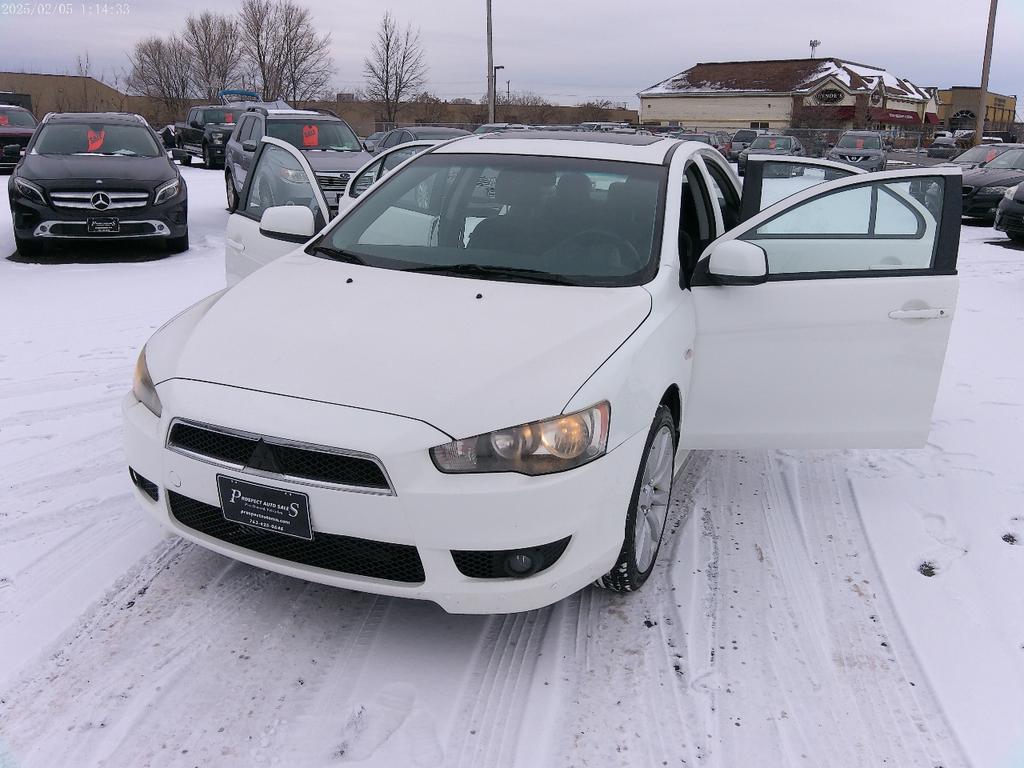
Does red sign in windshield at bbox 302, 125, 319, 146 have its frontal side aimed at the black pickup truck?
no

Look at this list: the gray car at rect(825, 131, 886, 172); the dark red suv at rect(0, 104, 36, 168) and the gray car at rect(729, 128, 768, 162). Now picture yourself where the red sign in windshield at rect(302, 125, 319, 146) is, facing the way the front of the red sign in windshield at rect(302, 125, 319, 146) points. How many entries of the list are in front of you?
0

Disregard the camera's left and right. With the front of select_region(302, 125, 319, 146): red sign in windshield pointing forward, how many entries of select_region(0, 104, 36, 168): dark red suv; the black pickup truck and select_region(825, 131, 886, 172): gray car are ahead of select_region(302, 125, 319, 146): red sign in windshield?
0

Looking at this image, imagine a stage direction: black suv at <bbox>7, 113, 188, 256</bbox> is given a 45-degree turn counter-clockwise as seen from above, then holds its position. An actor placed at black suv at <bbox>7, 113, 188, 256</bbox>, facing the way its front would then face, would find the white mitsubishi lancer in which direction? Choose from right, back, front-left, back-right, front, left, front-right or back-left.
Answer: front-right

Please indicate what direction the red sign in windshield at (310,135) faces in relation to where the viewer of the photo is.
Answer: facing the viewer

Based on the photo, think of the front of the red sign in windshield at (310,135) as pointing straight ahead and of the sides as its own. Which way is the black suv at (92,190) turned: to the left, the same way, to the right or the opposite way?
the same way

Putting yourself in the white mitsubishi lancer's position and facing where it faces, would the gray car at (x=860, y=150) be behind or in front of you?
behind

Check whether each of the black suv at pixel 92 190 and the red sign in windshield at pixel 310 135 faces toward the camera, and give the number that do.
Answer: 2

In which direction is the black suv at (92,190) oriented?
toward the camera

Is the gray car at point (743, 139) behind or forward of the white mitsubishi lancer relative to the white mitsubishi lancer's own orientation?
behind

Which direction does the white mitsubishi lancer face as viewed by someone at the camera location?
facing the viewer and to the left of the viewer

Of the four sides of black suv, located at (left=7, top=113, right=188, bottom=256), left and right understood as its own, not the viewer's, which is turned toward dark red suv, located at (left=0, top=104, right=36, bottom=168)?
back

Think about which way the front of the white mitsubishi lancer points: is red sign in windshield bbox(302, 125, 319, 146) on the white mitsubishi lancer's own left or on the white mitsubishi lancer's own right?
on the white mitsubishi lancer's own right

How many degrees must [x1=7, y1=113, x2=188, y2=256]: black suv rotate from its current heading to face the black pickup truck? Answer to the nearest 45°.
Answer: approximately 180°

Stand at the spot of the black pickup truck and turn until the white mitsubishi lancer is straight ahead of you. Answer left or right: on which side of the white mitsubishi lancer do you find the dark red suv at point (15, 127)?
right

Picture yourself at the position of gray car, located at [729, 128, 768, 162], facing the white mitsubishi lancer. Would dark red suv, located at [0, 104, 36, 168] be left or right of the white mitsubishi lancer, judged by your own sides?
right

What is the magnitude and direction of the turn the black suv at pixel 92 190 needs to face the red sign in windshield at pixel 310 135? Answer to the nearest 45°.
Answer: approximately 135° to its left

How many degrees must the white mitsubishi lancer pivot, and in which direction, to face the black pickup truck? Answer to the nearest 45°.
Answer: approximately 135° to its right

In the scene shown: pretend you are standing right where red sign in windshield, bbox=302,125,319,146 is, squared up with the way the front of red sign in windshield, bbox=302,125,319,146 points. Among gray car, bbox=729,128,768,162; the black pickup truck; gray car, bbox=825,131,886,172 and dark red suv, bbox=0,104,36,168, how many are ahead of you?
0
